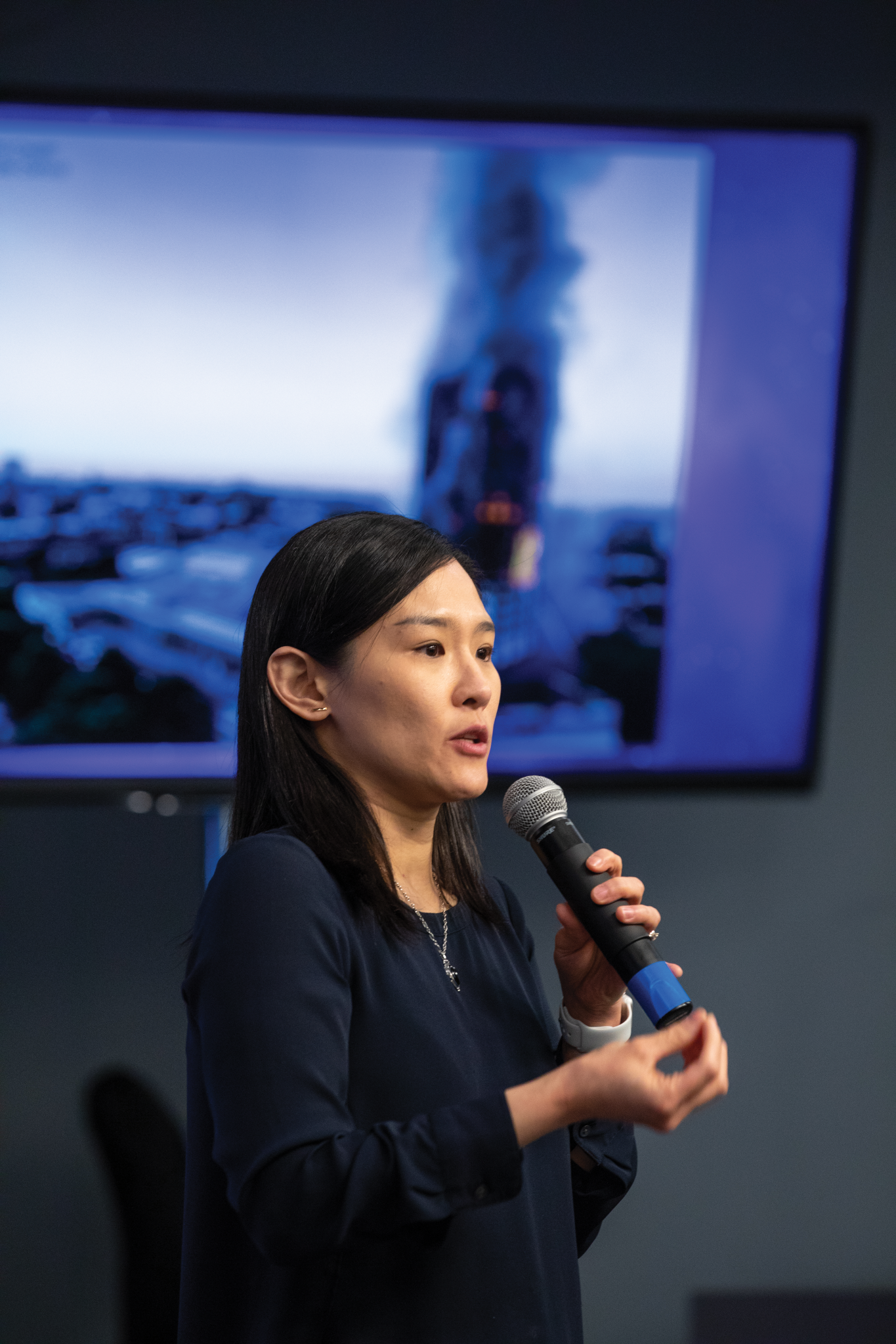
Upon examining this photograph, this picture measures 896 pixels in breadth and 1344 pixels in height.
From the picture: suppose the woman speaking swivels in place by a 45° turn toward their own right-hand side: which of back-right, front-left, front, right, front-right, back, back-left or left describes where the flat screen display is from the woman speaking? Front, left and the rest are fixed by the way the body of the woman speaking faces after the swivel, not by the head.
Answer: back

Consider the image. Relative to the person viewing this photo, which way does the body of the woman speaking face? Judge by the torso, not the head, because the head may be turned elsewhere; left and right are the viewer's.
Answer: facing the viewer and to the right of the viewer

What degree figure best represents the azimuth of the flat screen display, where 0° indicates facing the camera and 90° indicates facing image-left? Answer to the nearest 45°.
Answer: approximately 0°
